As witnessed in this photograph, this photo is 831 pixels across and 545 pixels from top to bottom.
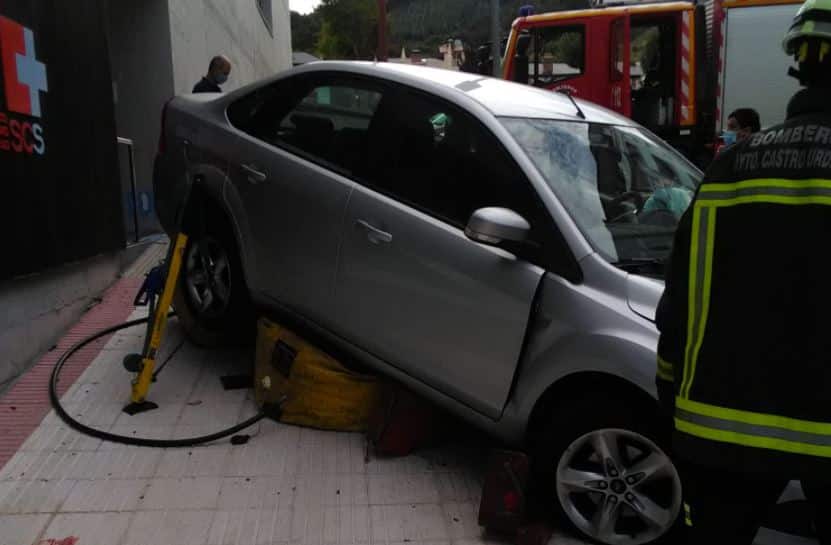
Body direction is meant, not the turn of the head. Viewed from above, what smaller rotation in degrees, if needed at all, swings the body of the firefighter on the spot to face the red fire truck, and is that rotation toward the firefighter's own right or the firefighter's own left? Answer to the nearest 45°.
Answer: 0° — they already face it

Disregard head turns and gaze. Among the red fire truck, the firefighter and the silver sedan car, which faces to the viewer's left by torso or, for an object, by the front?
the red fire truck

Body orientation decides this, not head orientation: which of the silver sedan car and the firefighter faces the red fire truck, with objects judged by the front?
the firefighter

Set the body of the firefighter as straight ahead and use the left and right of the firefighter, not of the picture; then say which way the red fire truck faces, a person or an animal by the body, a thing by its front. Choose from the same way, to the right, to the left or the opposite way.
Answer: to the left

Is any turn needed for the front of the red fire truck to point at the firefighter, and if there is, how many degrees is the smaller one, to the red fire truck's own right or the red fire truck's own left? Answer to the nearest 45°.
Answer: approximately 90° to the red fire truck's own left

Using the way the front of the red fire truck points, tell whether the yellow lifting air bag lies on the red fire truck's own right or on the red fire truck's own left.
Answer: on the red fire truck's own left

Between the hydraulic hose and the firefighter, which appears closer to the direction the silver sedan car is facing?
the firefighter

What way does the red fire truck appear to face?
to the viewer's left

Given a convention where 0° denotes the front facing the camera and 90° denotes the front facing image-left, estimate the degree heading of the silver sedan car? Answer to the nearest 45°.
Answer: approximately 315°

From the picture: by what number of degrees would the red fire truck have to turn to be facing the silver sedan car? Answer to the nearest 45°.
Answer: approximately 90° to its left

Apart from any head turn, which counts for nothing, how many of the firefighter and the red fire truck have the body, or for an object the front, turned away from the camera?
1

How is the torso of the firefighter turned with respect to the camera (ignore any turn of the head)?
away from the camera

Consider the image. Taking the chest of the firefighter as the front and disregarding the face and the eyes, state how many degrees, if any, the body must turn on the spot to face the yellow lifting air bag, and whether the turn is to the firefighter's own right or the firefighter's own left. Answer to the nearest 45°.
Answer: approximately 45° to the firefighter's own left

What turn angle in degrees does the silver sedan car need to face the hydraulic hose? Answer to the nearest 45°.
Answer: approximately 135° to its right

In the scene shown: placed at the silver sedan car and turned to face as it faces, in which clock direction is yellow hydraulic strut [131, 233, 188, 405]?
The yellow hydraulic strut is roughly at 5 o'clock from the silver sedan car.

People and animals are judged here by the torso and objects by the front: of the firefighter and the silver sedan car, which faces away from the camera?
the firefighter
